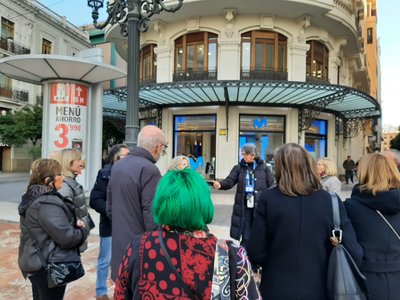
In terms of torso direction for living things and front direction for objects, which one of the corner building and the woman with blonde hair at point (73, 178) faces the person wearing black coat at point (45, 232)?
the corner building

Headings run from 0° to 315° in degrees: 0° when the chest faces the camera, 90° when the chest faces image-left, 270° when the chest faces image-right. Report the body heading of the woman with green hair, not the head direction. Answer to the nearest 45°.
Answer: approximately 180°

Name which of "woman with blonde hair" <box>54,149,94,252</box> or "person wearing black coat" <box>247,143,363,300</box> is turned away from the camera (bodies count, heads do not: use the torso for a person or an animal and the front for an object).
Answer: the person wearing black coat

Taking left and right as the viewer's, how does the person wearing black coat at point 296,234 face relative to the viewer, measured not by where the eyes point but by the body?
facing away from the viewer

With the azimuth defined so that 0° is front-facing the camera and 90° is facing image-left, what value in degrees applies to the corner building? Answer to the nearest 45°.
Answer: approximately 0°

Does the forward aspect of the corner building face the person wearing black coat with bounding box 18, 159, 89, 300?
yes

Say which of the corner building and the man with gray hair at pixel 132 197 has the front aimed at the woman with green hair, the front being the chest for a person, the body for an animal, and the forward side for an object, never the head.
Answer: the corner building

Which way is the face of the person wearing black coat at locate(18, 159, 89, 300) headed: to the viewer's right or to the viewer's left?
to the viewer's right

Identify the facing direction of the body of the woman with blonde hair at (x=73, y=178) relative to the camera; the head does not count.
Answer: to the viewer's right

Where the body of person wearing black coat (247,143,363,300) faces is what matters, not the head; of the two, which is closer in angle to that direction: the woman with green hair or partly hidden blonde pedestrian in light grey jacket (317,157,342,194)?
the partly hidden blonde pedestrian in light grey jacket

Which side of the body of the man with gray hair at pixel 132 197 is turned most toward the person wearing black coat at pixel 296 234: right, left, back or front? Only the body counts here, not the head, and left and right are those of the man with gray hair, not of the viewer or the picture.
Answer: right

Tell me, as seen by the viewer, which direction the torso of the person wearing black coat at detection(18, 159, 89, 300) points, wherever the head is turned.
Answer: to the viewer's right

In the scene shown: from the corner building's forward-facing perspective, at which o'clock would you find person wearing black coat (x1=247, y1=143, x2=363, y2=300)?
The person wearing black coat is roughly at 12 o'clock from the corner building.
